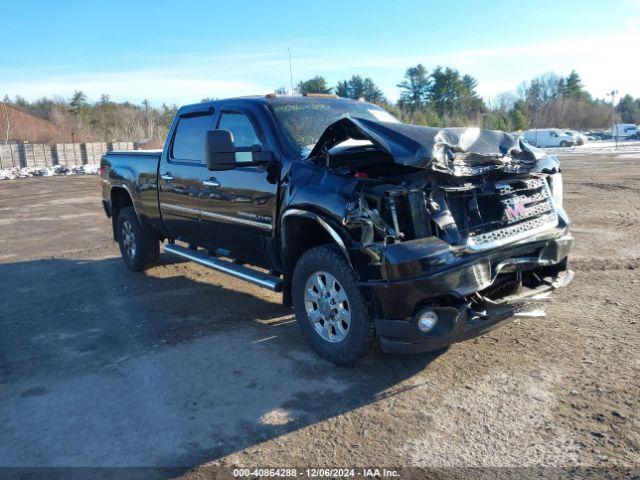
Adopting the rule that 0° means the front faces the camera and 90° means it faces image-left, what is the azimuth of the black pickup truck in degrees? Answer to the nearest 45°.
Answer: approximately 315°
